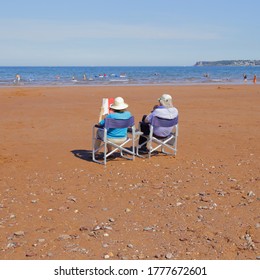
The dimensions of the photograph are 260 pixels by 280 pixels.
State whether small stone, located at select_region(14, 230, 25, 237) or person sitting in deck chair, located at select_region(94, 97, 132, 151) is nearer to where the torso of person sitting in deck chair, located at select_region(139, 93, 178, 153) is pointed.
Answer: the person sitting in deck chair

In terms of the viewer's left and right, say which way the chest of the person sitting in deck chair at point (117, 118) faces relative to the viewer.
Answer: facing away from the viewer and to the left of the viewer

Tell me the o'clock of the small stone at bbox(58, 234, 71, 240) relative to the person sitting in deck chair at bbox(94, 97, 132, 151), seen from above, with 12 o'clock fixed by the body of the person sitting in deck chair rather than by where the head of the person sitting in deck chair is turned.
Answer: The small stone is roughly at 8 o'clock from the person sitting in deck chair.

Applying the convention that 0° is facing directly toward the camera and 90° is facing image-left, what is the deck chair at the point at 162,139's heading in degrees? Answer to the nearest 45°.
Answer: approximately 135°

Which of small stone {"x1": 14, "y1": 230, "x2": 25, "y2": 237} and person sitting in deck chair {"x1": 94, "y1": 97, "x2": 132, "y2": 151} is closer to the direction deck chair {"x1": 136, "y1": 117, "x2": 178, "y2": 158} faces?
the person sitting in deck chair

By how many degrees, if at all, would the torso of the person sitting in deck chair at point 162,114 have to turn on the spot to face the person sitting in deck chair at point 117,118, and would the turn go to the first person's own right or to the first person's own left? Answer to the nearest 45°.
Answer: approximately 90° to the first person's own left

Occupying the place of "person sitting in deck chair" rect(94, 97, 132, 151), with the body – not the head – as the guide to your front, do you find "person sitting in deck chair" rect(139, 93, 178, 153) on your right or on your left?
on your right

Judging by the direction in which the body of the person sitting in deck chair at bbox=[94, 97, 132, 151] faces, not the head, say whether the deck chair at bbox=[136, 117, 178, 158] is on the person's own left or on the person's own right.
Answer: on the person's own right

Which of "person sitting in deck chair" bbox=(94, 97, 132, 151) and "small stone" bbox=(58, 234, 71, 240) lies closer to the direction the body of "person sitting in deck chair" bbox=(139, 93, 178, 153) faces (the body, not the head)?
the person sitting in deck chair

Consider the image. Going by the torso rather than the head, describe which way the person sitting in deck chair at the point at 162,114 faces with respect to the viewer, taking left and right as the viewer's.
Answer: facing away from the viewer and to the left of the viewer

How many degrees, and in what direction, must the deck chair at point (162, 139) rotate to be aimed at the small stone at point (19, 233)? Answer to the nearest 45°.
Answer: approximately 90° to its left

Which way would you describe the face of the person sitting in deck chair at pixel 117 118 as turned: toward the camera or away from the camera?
away from the camera
